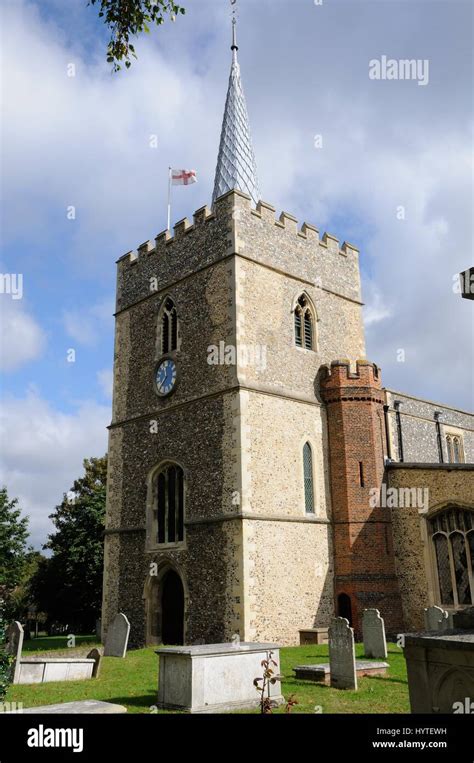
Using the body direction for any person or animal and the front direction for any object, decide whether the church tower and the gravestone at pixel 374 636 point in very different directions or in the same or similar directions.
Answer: same or similar directions

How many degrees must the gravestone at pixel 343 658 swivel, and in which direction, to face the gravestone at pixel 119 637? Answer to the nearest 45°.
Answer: approximately 90° to its right

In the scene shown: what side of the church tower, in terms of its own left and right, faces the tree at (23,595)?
right

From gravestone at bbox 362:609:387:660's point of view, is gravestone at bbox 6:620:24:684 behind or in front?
in front

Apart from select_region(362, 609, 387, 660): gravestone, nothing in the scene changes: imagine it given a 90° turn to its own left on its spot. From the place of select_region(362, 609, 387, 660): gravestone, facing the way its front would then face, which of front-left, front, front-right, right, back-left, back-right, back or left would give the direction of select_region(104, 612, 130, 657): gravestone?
back-right

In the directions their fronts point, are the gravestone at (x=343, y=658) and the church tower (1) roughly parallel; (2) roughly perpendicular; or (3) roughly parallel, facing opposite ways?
roughly parallel

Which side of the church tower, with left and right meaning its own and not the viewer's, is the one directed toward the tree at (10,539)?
right

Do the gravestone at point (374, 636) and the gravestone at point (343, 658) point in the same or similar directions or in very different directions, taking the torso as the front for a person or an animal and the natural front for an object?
same or similar directions

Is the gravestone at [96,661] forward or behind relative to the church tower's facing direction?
forward

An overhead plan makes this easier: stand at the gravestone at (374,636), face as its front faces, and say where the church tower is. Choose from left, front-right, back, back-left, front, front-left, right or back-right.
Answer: right

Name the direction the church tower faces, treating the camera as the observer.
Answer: facing the viewer and to the left of the viewer

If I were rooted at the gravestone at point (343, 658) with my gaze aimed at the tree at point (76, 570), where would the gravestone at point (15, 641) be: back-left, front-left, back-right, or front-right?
front-left

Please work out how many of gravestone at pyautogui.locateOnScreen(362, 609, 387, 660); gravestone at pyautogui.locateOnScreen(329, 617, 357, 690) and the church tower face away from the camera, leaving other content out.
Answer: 0

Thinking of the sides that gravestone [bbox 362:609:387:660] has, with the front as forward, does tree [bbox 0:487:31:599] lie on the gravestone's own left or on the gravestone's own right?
on the gravestone's own right
